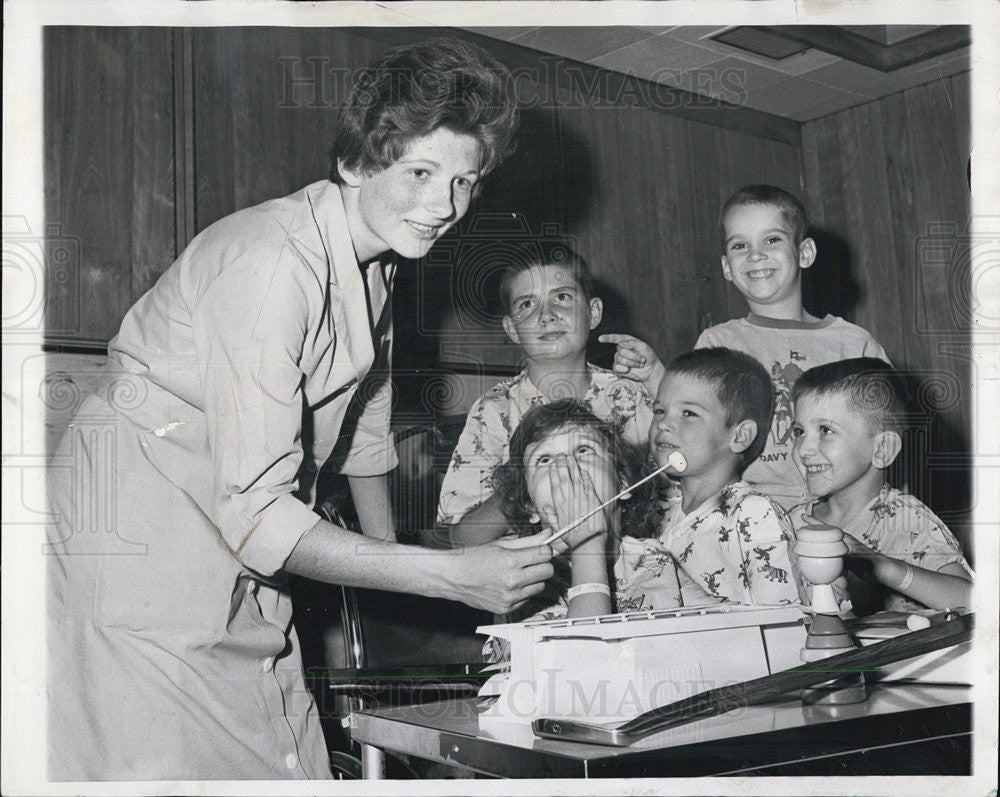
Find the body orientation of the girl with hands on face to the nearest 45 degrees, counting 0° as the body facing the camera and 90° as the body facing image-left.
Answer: approximately 0°

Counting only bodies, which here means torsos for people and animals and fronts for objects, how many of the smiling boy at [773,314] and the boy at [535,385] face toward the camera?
2

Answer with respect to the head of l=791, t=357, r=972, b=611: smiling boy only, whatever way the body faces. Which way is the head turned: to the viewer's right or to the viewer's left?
to the viewer's left

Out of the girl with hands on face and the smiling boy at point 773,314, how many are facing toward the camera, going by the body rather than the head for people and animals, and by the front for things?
2

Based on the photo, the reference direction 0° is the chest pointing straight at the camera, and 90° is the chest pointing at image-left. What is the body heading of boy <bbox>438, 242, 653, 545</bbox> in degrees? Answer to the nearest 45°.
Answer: approximately 0°
